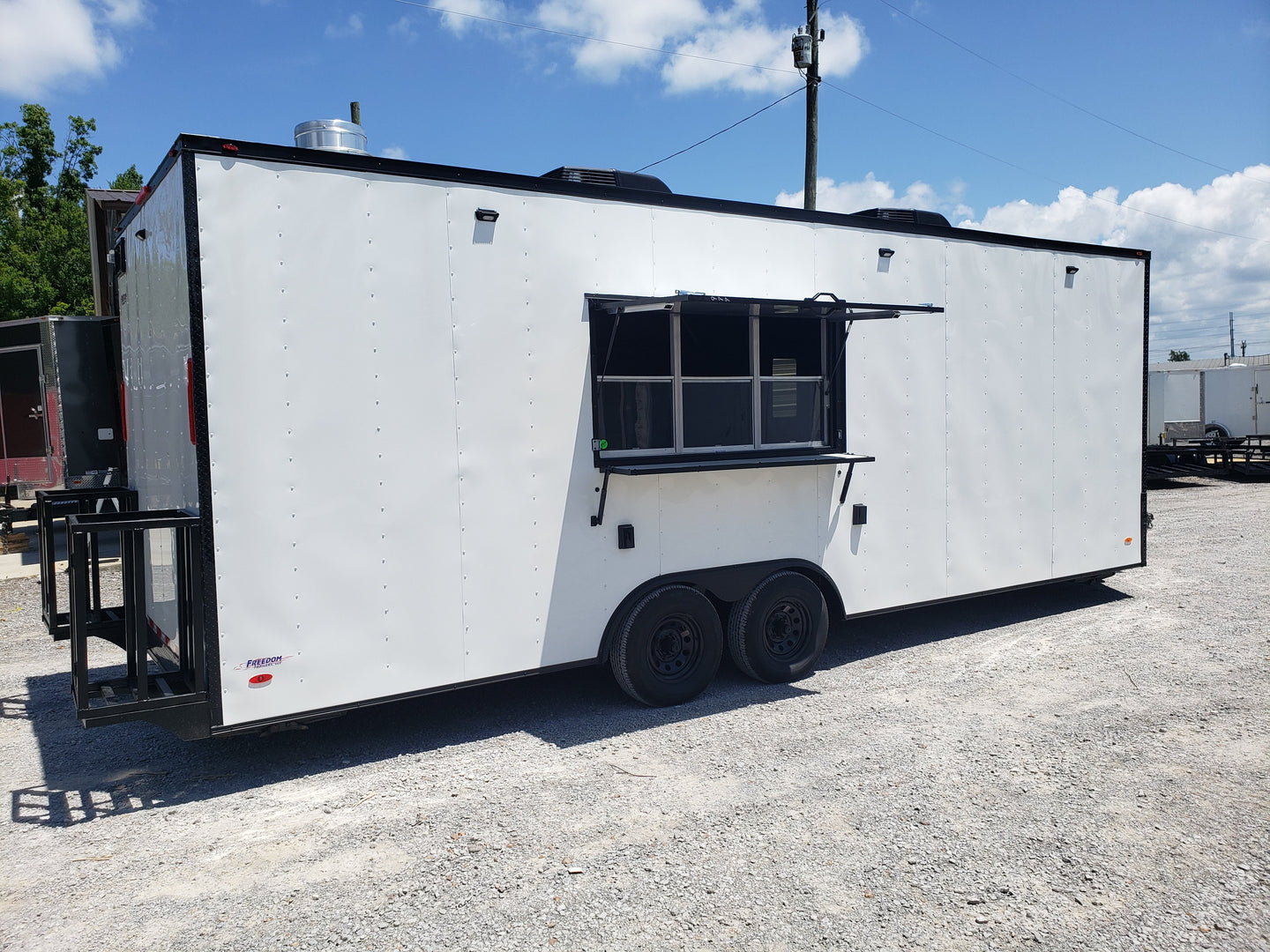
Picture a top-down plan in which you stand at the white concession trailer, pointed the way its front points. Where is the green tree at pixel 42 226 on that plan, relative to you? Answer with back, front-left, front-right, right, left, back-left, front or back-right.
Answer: left

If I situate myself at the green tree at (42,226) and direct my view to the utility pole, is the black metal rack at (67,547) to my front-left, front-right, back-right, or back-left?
front-right

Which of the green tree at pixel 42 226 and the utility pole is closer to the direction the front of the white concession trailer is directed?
the utility pole

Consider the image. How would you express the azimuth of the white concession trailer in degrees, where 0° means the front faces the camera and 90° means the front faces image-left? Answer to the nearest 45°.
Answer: approximately 225°

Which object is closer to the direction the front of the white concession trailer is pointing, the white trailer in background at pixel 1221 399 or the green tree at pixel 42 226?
the white trailer in background

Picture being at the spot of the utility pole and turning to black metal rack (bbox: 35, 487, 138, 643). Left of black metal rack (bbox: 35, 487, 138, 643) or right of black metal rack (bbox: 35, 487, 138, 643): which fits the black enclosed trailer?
right

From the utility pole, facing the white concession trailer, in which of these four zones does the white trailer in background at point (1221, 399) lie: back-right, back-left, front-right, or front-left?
back-left

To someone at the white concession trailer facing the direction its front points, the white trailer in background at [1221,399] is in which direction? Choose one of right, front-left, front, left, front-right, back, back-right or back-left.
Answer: front
